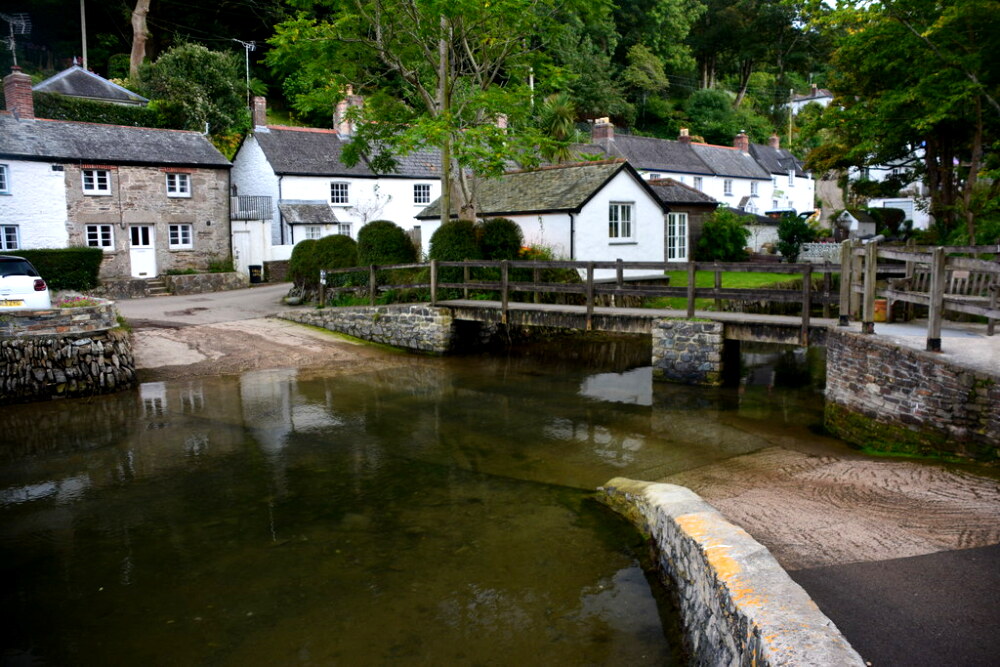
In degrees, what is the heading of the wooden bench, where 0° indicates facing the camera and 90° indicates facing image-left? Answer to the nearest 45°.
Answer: approximately 45°

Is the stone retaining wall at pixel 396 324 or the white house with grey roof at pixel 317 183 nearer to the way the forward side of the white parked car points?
the white house with grey roof

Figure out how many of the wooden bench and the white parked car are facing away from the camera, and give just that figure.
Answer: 1

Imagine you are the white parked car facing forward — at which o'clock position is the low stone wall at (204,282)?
The low stone wall is roughly at 1 o'clock from the white parked car.

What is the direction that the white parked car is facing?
away from the camera

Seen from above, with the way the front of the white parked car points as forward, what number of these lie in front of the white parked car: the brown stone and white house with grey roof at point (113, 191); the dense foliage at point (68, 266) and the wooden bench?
2

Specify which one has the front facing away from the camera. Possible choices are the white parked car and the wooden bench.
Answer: the white parked car

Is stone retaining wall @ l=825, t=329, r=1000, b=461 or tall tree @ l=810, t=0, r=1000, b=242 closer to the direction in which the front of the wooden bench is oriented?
the stone retaining wall

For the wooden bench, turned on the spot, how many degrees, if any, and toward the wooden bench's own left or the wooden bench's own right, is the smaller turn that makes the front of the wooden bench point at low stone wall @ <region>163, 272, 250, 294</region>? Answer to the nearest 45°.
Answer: approximately 45° to the wooden bench's own right
